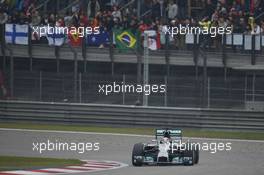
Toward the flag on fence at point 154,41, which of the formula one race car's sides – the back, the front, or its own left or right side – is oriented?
back

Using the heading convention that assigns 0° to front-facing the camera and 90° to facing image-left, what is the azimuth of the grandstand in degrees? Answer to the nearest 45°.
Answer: approximately 0°

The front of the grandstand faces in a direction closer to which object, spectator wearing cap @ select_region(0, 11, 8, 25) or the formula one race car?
the formula one race car

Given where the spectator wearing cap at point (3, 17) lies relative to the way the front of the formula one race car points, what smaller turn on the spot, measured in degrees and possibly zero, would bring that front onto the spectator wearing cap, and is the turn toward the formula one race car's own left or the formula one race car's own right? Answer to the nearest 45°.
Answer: approximately 135° to the formula one race car's own right

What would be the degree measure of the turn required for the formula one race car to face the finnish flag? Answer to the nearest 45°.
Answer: approximately 135° to its right

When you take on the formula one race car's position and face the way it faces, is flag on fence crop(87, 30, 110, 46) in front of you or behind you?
behind

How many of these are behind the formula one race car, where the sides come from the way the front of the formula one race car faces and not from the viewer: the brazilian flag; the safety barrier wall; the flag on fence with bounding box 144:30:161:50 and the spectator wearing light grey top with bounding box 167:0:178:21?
4

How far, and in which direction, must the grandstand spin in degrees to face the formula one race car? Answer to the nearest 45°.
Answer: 0° — it already faces it

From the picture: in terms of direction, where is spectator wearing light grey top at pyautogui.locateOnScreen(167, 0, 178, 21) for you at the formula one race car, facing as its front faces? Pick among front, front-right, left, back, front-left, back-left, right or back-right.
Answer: back

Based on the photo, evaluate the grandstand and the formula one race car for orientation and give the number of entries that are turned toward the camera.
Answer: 2

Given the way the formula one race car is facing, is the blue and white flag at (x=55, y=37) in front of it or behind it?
behind
